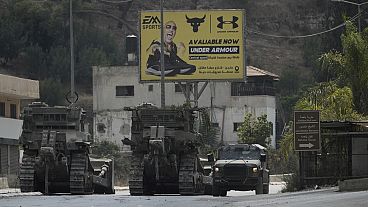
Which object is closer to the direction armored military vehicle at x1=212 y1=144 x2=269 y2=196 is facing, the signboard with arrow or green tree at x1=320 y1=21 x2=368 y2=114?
the signboard with arrow

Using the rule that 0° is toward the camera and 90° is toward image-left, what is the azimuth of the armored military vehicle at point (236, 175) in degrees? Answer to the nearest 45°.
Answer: approximately 0°

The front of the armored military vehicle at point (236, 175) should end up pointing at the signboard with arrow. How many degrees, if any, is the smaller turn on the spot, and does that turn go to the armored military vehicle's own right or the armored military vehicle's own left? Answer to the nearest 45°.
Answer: approximately 90° to the armored military vehicle's own left

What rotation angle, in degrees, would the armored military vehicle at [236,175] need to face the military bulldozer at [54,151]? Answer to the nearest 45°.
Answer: approximately 90° to its right

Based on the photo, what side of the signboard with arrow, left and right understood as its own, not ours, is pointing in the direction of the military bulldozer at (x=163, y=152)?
right

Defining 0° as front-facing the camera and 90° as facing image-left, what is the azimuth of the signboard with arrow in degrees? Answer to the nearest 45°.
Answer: approximately 0°
